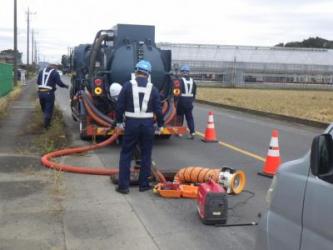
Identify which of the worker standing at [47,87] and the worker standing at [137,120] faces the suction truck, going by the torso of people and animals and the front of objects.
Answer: the worker standing at [137,120]

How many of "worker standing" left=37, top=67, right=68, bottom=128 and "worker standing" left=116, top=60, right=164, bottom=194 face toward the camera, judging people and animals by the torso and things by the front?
0

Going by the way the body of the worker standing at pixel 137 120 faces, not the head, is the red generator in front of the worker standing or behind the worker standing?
behind

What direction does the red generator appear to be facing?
toward the camera

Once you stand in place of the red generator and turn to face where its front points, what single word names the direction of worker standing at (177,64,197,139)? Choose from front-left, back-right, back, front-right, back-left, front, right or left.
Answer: back

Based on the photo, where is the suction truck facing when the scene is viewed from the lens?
facing away from the viewer

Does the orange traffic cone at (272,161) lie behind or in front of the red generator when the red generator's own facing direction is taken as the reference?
behind

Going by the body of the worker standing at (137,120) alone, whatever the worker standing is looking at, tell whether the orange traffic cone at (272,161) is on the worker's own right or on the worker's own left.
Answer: on the worker's own right

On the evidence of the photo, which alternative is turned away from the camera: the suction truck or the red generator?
the suction truck

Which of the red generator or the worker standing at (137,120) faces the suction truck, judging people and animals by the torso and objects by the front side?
the worker standing

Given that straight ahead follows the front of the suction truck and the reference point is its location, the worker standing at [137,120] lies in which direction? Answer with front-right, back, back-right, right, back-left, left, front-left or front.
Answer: back

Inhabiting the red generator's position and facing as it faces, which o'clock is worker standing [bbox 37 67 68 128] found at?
The worker standing is roughly at 5 o'clock from the red generator.

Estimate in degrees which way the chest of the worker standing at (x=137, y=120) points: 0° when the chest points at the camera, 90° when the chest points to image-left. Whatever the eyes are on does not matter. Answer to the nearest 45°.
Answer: approximately 180°

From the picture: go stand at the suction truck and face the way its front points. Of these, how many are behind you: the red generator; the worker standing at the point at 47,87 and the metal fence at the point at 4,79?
1

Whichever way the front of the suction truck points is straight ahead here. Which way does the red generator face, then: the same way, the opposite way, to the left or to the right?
the opposite way
